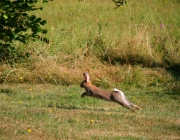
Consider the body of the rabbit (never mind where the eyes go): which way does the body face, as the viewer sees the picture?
to the viewer's left

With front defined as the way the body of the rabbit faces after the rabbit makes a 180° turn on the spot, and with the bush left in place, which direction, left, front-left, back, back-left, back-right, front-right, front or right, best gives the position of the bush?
back-left
